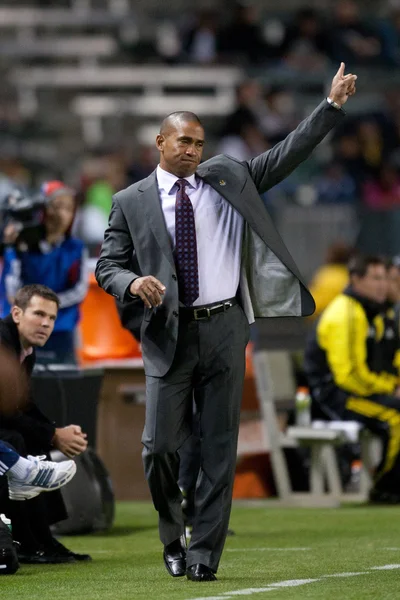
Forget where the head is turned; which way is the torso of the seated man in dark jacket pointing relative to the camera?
to the viewer's right

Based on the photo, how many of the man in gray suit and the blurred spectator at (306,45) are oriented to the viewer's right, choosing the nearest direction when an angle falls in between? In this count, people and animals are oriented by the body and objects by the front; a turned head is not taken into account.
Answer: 0

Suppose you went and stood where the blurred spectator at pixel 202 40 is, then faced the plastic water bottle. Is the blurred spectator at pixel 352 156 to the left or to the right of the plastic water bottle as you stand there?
left

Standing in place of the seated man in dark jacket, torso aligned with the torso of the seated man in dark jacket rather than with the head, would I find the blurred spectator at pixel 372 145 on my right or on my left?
on my left

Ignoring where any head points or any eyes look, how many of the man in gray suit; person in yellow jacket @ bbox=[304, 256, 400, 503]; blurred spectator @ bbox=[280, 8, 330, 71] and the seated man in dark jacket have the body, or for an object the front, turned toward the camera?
2

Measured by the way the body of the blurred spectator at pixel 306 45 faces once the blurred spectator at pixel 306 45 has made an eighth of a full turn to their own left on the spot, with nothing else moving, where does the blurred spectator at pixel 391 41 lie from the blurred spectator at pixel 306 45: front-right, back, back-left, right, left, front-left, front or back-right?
front-left

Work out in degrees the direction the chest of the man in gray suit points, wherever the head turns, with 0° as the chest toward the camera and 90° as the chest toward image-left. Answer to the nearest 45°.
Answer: approximately 0°

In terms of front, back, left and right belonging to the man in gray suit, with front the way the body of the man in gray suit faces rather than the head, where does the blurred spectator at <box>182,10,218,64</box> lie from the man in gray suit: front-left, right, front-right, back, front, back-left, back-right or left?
back
